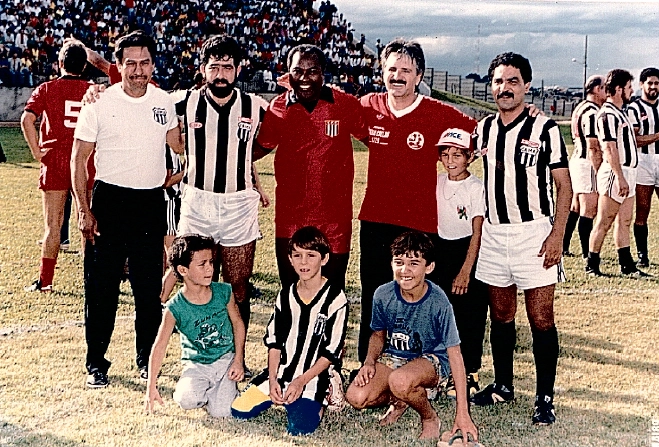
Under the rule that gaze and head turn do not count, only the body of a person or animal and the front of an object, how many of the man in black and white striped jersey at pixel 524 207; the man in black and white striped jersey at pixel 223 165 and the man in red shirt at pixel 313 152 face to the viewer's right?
0

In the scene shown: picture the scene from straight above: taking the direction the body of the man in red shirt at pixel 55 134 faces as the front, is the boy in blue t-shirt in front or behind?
behind

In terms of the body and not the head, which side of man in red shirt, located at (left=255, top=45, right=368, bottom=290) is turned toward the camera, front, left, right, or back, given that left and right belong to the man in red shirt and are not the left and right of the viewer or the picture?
front

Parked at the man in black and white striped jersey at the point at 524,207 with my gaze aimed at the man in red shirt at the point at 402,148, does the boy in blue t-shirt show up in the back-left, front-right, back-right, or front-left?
front-left

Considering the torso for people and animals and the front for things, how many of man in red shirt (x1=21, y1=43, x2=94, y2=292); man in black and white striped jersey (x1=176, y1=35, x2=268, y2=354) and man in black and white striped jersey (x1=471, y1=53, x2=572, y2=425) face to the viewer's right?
0

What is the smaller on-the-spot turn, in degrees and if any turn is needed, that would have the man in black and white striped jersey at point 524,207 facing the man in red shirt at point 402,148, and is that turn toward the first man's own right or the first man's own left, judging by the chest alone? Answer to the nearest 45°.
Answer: approximately 45° to the first man's own right

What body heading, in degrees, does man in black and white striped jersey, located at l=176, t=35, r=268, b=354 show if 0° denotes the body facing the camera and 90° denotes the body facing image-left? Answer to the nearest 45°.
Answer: approximately 0°

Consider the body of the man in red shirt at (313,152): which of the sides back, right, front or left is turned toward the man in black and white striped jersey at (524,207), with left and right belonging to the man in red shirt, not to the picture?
left

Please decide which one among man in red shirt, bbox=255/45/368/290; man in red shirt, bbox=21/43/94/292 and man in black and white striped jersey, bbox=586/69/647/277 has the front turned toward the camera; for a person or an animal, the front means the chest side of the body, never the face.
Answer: man in red shirt, bbox=255/45/368/290

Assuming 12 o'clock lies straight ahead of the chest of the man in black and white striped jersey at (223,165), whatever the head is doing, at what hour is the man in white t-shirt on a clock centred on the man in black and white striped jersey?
The man in white t-shirt is roughly at 3 o'clock from the man in black and white striped jersey.
